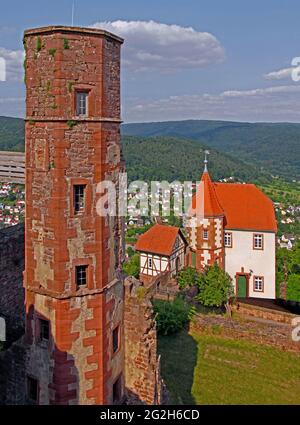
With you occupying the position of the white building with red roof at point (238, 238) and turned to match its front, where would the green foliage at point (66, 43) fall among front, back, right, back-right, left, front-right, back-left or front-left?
front

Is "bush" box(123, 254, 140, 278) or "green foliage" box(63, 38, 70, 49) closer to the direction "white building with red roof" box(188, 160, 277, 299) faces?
the green foliage

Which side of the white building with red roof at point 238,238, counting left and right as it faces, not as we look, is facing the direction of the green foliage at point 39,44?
front

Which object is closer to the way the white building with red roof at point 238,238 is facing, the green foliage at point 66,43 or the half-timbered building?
the green foliage

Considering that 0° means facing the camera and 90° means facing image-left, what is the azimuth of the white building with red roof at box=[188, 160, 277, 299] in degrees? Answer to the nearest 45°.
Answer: approximately 0°

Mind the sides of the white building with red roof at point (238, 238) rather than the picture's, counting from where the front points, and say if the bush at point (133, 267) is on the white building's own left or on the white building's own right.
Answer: on the white building's own right

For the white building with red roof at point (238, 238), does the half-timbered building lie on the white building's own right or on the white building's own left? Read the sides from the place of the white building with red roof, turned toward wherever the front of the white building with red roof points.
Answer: on the white building's own right

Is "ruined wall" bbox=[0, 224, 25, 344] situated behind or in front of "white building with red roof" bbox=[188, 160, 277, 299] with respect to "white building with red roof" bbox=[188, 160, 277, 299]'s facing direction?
in front
